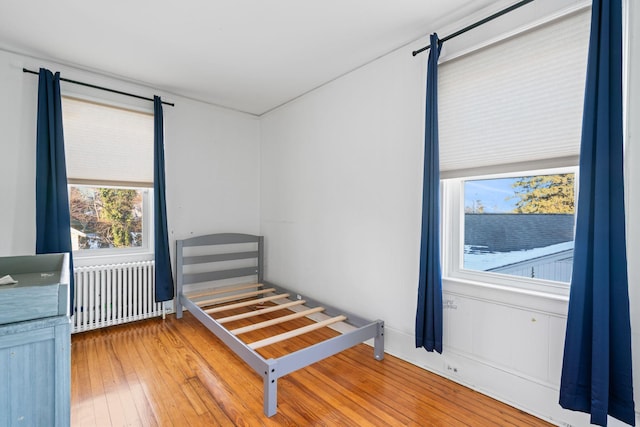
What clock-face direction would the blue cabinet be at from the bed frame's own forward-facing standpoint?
The blue cabinet is roughly at 2 o'clock from the bed frame.

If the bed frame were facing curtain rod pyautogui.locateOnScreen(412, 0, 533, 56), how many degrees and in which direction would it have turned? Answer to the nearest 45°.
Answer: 0° — it already faces it

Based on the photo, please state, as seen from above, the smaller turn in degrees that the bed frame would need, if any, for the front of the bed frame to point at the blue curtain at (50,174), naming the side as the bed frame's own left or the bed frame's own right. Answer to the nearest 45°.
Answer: approximately 135° to the bed frame's own right

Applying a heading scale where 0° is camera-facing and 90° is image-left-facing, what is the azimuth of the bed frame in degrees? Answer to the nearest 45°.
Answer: approximately 315°

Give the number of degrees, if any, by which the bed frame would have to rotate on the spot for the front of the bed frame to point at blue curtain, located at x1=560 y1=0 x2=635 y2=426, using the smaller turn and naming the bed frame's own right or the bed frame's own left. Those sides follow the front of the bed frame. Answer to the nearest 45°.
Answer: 0° — it already faces it

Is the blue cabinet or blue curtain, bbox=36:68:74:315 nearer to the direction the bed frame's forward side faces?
the blue cabinet

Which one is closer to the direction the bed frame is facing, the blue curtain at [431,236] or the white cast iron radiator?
the blue curtain

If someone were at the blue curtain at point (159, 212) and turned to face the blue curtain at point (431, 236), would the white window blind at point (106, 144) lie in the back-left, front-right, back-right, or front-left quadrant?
back-right
